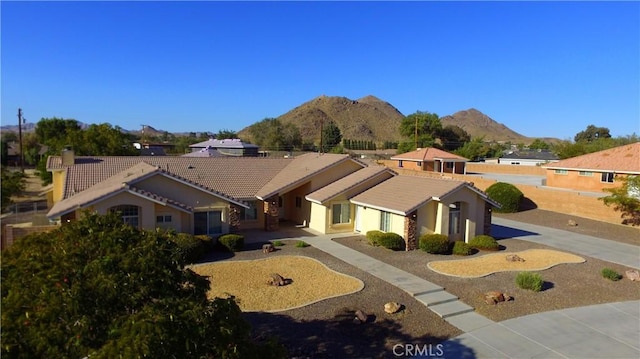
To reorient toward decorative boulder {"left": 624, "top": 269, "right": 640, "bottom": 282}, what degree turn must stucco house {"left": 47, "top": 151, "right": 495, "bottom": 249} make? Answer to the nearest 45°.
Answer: approximately 45° to its left

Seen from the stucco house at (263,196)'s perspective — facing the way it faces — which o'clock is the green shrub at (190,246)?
The green shrub is roughly at 1 o'clock from the stucco house.

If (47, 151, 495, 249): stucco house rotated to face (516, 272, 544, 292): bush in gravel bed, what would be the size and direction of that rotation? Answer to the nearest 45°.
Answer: approximately 45° to its left

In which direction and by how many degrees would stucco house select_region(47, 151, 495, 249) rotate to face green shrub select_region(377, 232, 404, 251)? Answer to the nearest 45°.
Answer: approximately 45° to its left

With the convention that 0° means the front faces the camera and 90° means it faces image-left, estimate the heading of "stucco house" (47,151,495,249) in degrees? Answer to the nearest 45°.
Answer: approximately 0°

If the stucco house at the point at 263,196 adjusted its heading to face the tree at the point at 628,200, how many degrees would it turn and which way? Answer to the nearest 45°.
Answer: approximately 90° to its left

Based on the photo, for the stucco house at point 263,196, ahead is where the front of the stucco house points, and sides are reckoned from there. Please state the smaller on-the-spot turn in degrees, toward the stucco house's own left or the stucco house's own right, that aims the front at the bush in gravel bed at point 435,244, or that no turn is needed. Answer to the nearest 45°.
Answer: approximately 45° to the stucco house's own left

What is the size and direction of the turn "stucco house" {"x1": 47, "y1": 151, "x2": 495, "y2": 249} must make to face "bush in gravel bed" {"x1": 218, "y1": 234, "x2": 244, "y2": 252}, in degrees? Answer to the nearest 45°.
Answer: approximately 45° to its right
